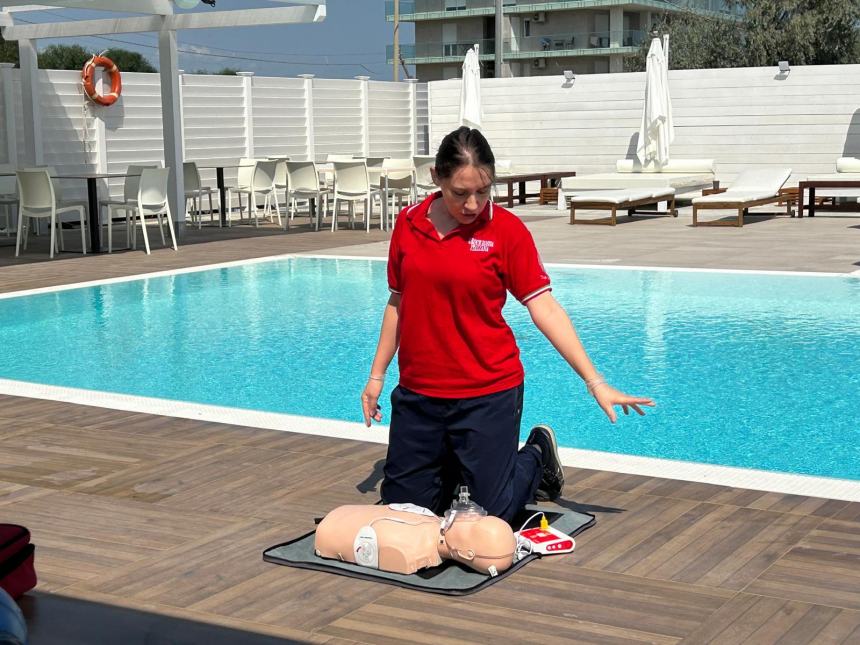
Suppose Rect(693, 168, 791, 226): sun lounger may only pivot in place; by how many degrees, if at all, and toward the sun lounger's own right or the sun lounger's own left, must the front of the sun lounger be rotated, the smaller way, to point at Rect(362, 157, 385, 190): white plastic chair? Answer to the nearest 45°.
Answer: approximately 45° to the sun lounger's own right

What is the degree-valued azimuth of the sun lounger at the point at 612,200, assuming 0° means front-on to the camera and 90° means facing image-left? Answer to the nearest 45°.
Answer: approximately 45°

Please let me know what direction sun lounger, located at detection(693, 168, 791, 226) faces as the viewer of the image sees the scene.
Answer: facing the viewer and to the left of the viewer

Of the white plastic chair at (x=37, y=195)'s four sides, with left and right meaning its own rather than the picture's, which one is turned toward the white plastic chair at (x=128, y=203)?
front

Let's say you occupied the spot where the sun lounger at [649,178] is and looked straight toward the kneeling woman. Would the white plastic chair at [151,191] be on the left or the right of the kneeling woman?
right

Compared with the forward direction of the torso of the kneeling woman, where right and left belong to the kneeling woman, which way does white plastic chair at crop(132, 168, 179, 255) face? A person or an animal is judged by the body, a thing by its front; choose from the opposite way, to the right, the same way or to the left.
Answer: to the right
